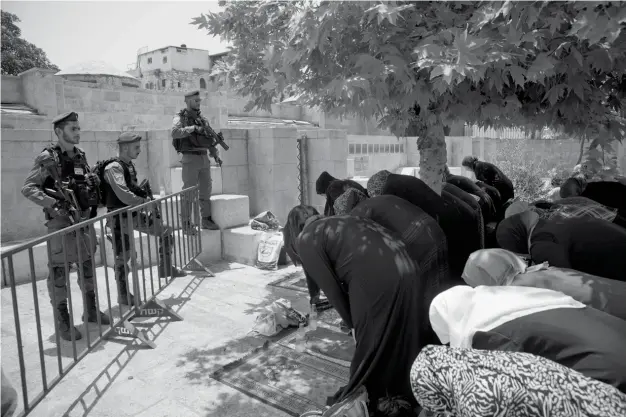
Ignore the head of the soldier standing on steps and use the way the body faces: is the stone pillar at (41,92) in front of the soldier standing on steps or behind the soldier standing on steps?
behind

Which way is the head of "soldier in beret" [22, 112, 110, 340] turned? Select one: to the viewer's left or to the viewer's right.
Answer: to the viewer's right

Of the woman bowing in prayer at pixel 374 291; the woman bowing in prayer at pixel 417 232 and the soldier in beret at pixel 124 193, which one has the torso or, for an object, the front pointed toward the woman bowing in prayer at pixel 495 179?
the soldier in beret

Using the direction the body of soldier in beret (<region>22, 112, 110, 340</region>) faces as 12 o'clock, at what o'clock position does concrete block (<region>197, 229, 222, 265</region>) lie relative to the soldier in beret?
The concrete block is roughly at 9 o'clock from the soldier in beret.

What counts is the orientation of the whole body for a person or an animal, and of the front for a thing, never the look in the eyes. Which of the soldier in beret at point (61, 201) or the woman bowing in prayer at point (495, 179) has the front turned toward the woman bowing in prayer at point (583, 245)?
the soldier in beret

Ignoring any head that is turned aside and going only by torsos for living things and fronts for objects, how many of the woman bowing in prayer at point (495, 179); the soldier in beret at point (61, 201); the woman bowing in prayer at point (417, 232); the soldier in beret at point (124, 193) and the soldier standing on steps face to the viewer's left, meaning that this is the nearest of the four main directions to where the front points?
2

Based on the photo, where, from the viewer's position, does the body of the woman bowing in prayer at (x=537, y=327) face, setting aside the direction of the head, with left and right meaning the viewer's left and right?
facing to the left of the viewer

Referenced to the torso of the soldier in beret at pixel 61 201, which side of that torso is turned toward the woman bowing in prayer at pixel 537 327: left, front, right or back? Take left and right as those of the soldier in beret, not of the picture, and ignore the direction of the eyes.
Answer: front

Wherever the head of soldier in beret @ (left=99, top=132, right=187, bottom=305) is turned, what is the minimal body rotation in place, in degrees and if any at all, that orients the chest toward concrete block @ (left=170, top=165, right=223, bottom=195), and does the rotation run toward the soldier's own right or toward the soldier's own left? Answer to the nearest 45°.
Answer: approximately 45° to the soldier's own left

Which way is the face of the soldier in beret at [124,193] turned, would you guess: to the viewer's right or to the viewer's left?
to the viewer's right

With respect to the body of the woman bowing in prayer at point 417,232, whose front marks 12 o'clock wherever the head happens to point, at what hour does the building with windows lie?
The building with windows is roughly at 2 o'clock from the woman bowing in prayer.
